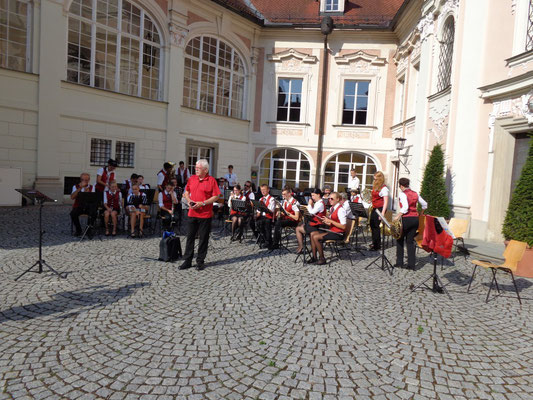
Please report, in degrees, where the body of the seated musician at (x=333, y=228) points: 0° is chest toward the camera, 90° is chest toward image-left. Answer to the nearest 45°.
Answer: approximately 90°

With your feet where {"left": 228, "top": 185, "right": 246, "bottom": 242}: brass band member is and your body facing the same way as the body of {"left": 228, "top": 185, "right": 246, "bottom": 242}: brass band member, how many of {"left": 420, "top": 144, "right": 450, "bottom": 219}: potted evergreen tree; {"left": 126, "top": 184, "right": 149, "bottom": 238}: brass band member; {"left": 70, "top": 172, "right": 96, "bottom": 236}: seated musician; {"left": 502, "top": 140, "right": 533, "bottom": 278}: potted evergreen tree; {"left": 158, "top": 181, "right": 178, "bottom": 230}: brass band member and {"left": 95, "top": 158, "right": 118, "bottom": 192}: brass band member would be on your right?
4

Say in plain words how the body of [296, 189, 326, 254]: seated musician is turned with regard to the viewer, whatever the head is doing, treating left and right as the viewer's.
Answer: facing to the left of the viewer

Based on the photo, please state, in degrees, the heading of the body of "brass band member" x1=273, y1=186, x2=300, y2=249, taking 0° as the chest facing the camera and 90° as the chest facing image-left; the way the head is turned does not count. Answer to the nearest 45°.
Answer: approximately 45°

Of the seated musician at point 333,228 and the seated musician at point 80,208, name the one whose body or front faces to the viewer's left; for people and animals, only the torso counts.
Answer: the seated musician at point 333,228

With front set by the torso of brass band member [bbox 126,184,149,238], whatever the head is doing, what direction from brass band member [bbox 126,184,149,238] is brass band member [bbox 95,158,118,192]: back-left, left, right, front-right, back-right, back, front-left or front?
back-right

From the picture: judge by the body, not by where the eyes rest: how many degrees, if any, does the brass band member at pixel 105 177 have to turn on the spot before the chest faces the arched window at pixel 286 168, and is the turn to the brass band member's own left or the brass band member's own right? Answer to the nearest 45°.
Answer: approximately 90° to the brass band member's own left

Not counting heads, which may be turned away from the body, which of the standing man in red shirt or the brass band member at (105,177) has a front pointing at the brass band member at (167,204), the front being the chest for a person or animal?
the brass band member at (105,177)

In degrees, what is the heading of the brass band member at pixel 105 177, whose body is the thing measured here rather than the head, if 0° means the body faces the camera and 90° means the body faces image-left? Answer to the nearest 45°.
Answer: approximately 315°

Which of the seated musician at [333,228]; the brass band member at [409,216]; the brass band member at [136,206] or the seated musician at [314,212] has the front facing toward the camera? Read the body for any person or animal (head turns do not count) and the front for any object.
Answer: the brass band member at [136,206]

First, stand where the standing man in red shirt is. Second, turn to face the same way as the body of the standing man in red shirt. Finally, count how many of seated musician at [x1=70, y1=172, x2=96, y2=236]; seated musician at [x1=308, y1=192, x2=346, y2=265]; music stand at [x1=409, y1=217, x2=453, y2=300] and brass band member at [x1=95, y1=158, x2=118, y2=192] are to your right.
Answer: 2

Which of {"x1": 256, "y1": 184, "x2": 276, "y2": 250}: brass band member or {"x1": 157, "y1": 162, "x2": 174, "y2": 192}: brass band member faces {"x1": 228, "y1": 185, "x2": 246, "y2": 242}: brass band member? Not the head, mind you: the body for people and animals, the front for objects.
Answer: {"x1": 157, "y1": 162, "x2": 174, "y2": 192}: brass band member

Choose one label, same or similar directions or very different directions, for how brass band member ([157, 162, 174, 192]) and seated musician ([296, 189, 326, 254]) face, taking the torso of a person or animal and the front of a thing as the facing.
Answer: very different directions

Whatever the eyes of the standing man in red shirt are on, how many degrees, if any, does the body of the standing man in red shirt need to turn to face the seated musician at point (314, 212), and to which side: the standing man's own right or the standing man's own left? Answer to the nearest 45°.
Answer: approximately 135° to the standing man's own left

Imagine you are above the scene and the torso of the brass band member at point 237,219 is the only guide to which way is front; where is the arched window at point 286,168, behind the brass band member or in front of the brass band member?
behind

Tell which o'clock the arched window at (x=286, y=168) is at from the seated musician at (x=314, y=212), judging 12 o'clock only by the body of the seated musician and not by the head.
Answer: The arched window is roughly at 3 o'clock from the seated musician.

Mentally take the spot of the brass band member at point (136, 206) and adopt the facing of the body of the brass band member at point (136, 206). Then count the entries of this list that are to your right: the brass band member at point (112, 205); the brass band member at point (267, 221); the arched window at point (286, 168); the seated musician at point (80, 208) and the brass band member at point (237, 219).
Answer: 2
